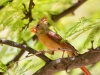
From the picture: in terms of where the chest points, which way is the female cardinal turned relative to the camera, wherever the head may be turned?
to the viewer's left
